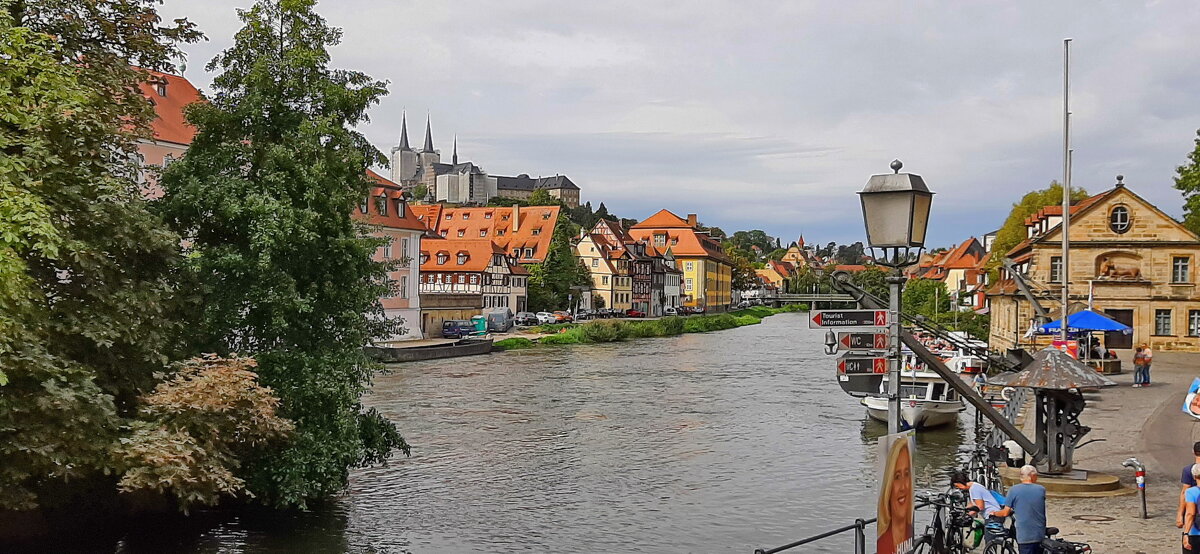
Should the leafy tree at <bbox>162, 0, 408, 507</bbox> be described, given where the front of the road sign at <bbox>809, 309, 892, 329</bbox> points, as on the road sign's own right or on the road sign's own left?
on the road sign's own right

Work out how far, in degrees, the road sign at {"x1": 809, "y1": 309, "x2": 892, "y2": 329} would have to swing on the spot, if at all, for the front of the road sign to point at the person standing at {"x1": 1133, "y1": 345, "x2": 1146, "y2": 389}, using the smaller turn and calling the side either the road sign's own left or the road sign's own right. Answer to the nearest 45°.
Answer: approximately 180°

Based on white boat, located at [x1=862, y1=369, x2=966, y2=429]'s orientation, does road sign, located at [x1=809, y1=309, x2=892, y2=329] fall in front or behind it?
in front

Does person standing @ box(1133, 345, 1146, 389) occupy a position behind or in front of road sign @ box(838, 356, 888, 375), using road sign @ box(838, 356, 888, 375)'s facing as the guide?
behind

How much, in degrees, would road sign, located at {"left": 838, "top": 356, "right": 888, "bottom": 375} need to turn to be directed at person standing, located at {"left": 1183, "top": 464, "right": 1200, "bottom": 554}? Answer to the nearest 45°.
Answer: approximately 135° to its left

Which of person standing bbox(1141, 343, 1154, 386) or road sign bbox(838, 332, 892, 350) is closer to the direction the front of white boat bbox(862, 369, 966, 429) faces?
the road sign

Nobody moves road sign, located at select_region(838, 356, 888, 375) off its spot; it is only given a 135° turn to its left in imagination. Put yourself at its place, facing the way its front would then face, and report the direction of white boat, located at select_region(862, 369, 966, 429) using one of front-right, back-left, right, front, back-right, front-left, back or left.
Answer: front-left

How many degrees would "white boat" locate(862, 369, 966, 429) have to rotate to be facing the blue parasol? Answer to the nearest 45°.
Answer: approximately 135° to its left

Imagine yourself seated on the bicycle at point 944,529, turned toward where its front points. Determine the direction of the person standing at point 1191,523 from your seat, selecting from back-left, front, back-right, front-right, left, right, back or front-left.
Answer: back-left
